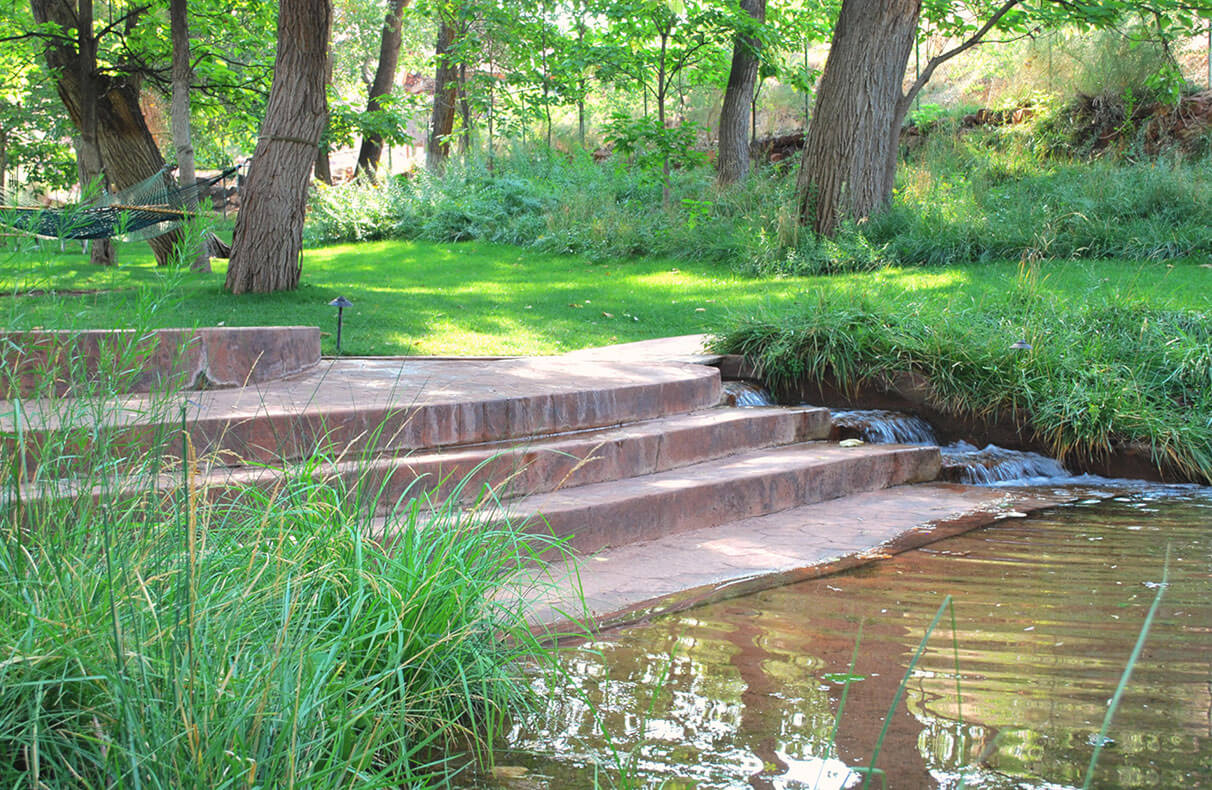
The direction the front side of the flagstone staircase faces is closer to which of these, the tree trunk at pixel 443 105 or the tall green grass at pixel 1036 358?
the tall green grass

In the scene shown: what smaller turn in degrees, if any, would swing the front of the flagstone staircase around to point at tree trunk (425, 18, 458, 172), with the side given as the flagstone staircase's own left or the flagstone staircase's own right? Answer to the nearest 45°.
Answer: approximately 135° to the flagstone staircase's own left

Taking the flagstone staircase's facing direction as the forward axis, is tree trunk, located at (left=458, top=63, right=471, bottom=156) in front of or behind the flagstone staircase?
behind

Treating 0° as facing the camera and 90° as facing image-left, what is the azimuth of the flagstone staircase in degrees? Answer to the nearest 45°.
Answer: approximately 315°

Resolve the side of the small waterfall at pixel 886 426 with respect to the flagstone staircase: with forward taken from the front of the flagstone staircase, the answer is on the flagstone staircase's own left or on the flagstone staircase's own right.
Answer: on the flagstone staircase's own left

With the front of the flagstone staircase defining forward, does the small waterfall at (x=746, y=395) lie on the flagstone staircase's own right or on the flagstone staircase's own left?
on the flagstone staircase's own left

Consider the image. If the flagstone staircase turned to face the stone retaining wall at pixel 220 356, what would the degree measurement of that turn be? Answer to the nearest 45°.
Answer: approximately 135° to its right

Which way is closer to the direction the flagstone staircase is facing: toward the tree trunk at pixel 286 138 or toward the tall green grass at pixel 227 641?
the tall green grass
